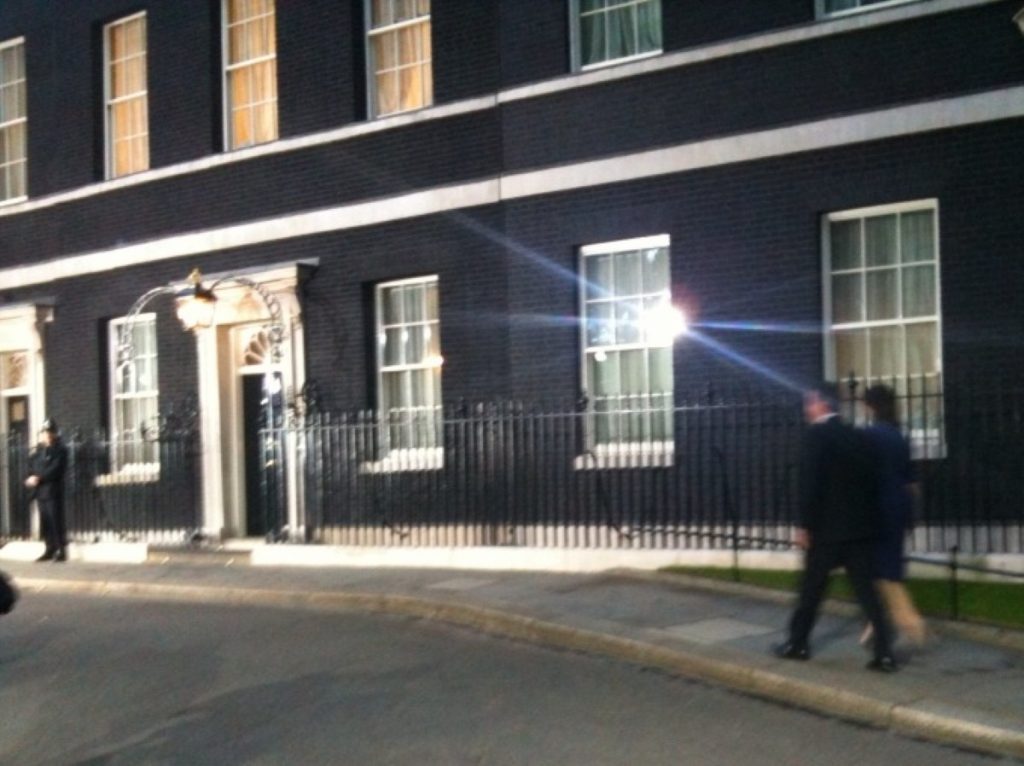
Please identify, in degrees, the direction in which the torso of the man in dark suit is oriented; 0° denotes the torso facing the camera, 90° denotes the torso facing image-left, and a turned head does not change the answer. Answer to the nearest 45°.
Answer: approximately 135°

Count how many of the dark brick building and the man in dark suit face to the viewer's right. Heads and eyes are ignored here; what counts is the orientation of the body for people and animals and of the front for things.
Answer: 0

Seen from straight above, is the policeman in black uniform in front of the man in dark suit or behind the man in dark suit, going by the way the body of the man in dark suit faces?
in front

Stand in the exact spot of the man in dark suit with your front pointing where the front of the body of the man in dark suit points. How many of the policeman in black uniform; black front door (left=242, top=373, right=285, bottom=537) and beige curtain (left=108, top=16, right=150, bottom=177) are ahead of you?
3

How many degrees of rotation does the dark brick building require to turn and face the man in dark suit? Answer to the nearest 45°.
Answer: approximately 45° to its left

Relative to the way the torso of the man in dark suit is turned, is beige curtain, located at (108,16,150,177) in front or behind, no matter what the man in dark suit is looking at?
in front

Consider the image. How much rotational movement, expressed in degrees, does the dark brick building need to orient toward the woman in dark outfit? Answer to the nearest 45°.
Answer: approximately 45° to its left

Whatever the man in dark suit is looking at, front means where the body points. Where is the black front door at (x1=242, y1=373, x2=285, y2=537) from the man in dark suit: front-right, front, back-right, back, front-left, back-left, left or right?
front

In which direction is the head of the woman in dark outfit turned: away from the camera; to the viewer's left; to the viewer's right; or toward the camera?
to the viewer's left
